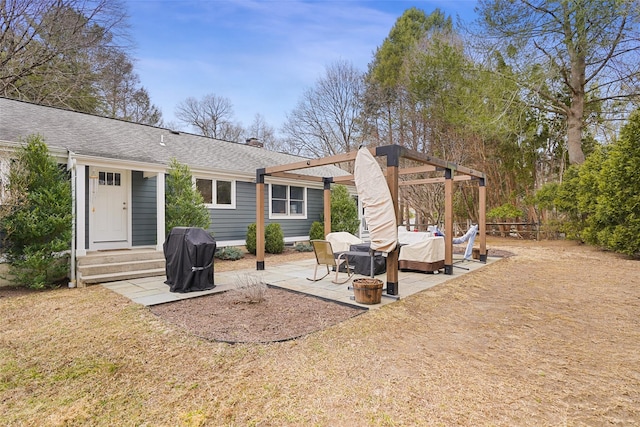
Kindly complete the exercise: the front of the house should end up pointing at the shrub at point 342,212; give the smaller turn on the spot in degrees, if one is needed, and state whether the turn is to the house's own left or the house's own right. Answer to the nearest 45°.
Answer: approximately 45° to the house's own left

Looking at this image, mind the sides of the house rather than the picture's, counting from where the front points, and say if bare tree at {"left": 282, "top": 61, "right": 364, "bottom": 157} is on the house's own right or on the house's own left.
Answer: on the house's own left

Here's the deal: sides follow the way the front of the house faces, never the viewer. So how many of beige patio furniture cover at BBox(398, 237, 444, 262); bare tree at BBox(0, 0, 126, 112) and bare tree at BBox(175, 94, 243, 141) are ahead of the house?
1

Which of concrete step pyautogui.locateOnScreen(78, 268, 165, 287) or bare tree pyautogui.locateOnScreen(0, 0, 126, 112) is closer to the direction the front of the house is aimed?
the concrete step

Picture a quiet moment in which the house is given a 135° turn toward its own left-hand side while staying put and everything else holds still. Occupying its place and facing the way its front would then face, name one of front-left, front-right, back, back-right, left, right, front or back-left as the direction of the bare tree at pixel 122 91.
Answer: front

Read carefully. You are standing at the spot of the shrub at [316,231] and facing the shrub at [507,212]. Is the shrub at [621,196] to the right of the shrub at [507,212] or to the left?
right

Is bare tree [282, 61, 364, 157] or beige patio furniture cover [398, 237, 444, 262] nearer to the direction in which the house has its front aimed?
the beige patio furniture cover

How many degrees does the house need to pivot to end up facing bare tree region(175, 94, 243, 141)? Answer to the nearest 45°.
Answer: approximately 135° to its left

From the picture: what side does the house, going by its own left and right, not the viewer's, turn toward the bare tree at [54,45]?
back

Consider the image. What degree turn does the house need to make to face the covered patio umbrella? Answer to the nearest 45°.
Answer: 0° — it already faces it

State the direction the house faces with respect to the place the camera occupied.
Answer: facing the viewer and to the right of the viewer
